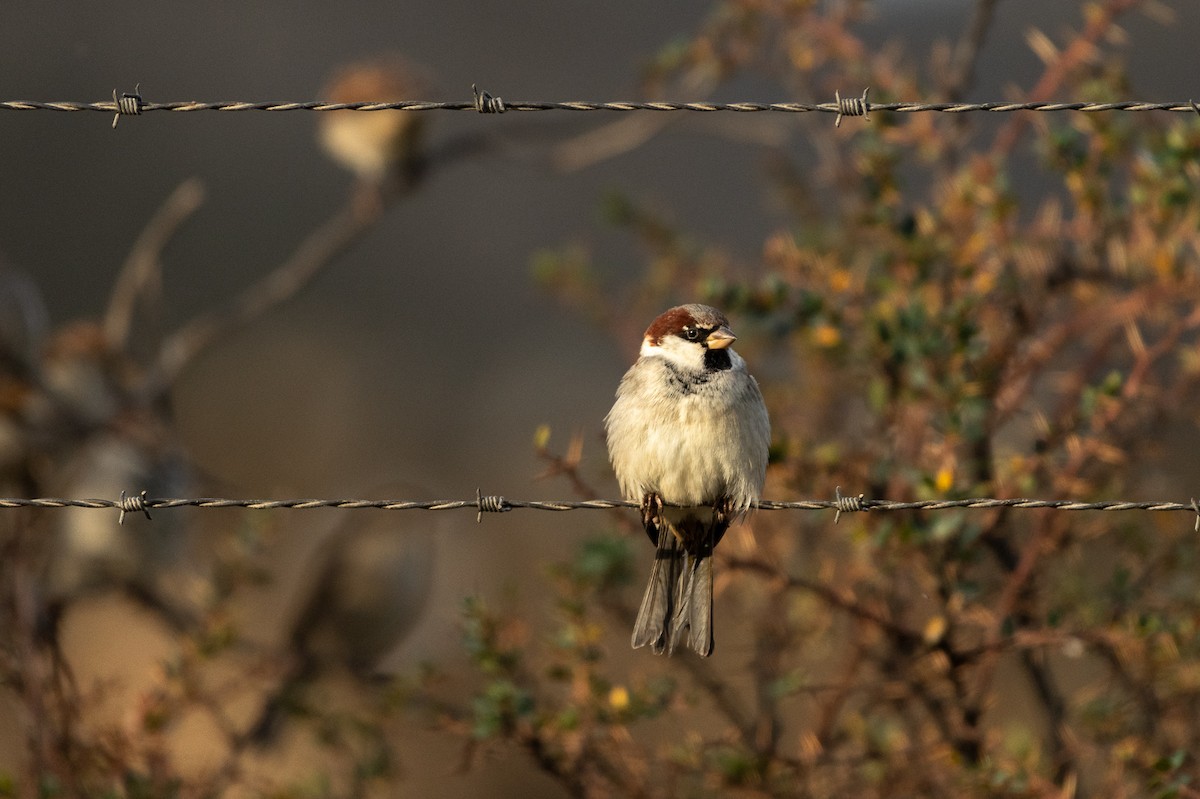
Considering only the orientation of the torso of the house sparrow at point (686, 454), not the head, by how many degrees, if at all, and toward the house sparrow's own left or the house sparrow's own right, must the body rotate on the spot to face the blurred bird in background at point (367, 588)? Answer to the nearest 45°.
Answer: approximately 135° to the house sparrow's own right

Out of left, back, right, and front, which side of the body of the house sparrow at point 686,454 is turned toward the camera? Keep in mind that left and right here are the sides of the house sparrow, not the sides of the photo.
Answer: front

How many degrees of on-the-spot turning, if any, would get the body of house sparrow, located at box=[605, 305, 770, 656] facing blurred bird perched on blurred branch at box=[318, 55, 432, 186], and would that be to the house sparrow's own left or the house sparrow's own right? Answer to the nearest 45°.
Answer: approximately 135° to the house sparrow's own right

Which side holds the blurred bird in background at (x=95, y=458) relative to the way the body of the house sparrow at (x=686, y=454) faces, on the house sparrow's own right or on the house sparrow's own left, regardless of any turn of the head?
on the house sparrow's own right
